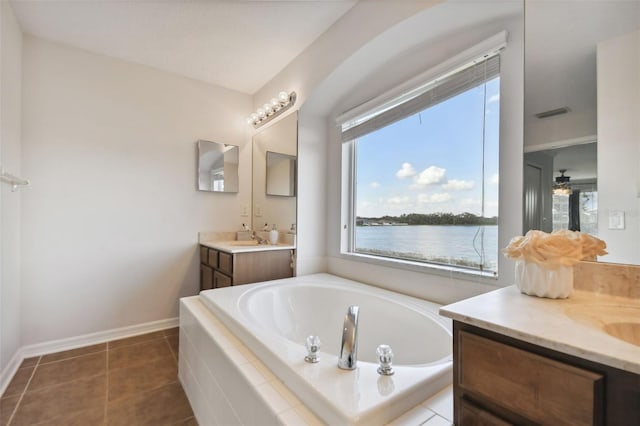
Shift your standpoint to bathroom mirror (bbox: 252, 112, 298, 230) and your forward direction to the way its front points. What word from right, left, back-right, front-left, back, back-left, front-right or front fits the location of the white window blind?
left

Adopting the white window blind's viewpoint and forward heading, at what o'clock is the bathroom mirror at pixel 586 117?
The bathroom mirror is roughly at 9 o'clock from the white window blind.

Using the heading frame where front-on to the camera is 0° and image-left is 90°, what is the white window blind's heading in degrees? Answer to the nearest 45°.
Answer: approximately 45°

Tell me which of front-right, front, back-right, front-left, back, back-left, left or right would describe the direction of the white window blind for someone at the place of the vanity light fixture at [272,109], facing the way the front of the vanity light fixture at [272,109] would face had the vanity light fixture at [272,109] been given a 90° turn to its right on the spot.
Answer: back

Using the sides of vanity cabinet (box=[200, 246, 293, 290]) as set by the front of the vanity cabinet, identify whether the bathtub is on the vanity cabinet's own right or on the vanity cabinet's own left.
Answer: on the vanity cabinet's own left
